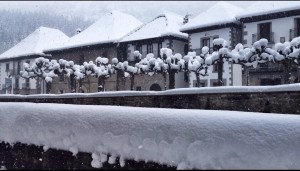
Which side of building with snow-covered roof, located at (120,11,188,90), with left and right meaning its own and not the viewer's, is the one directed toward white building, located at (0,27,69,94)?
right

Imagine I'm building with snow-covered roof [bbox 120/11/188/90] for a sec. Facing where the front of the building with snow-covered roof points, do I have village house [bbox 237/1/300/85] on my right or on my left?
on my left

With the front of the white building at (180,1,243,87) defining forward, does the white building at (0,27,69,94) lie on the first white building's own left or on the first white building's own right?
on the first white building's own right

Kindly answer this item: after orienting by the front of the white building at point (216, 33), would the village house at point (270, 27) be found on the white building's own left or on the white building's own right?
on the white building's own left

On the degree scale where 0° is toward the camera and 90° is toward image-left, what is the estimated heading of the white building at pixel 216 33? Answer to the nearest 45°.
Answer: approximately 45°

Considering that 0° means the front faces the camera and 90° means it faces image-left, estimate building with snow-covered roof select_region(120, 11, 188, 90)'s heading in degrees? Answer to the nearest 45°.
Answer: approximately 45°
